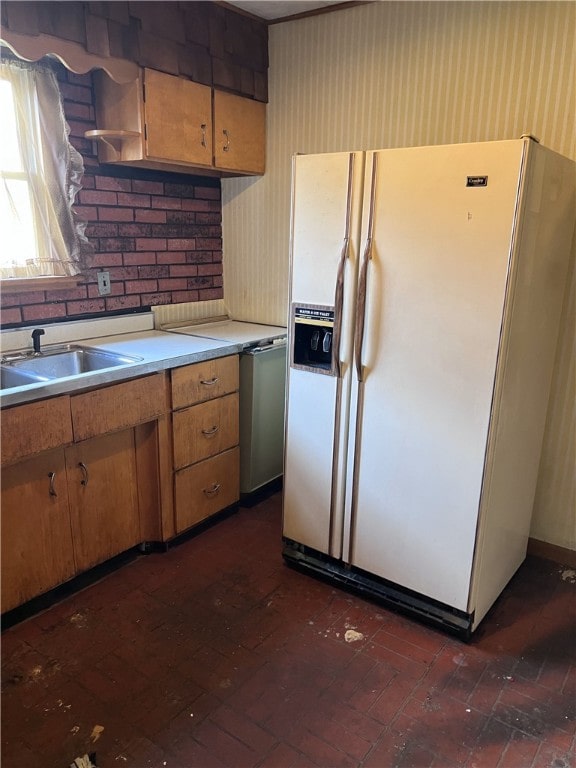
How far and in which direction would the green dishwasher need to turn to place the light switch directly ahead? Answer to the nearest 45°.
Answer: approximately 135° to its right

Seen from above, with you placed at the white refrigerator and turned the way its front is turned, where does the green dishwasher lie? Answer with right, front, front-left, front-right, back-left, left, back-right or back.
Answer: right

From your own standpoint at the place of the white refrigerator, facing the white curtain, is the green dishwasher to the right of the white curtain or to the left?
right

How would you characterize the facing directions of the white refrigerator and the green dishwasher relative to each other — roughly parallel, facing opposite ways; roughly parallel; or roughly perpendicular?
roughly perpendicular

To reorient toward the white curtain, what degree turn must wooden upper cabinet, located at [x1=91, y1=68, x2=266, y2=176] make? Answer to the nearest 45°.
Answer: approximately 135° to its right

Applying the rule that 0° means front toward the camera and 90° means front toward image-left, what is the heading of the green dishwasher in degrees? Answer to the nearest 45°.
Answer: approximately 315°

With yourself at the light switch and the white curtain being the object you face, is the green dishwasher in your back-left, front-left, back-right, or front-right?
back-left

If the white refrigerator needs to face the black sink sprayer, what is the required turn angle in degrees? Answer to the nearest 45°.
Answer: approximately 45° to its right

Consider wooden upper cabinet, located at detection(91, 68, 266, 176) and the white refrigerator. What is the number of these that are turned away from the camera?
0

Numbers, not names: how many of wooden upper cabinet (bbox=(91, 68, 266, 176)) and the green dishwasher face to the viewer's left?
0

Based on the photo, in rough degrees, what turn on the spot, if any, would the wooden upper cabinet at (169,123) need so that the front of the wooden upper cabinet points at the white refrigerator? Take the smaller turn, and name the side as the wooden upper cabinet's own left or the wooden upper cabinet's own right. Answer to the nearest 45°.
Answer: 0° — it already faces it

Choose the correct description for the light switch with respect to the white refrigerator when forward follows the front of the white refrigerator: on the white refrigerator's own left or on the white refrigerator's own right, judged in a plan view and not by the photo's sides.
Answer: on the white refrigerator's own right
